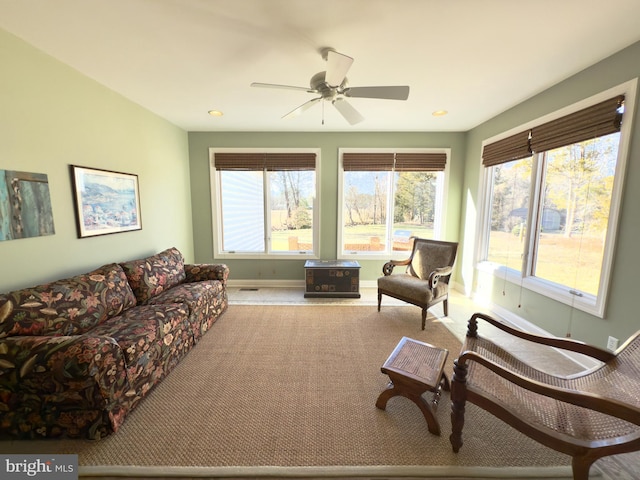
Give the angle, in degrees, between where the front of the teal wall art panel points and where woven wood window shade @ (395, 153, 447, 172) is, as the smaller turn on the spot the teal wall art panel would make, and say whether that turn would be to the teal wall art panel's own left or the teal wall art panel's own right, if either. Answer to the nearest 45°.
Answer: approximately 45° to the teal wall art panel's own left

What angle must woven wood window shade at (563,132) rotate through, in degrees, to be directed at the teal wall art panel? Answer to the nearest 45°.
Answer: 0° — it already faces it

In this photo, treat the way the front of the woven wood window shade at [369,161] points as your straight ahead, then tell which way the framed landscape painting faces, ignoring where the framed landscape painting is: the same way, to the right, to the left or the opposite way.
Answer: to the left

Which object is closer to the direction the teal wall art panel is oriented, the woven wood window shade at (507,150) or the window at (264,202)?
the woven wood window shade

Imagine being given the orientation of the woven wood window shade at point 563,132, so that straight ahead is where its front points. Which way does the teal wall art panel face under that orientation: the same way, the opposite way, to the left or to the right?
the opposite way

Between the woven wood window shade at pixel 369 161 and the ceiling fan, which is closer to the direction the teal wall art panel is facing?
the ceiling fan

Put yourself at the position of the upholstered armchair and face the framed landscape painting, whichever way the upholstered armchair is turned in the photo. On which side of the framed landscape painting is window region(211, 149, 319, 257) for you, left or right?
right

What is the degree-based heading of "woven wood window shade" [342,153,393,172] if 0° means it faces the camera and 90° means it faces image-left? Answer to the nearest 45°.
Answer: approximately 0°

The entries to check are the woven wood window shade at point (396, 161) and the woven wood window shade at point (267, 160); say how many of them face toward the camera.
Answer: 2

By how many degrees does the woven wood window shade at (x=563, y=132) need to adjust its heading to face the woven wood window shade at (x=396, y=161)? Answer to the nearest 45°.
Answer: approximately 45° to its right
